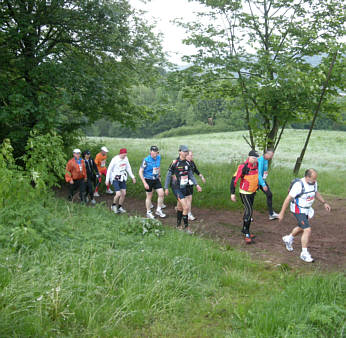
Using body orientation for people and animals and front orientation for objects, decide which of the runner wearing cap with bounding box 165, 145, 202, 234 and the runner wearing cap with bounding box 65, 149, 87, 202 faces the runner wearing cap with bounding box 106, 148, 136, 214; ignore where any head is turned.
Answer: the runner wearing cap with bounding box 65, 149, 87, 202

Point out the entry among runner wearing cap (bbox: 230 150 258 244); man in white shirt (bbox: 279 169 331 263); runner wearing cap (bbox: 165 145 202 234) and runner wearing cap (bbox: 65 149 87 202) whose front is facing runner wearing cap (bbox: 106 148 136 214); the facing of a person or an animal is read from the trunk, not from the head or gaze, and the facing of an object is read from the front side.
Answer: runner wearing cap (bbox: 65 149 87 202)

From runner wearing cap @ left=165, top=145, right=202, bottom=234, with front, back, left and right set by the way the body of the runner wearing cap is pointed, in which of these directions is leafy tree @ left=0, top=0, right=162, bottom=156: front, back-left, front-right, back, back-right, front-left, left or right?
back

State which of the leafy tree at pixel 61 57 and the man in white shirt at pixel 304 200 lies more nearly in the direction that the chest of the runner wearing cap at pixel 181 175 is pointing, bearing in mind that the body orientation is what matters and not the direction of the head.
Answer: the man in white shirt

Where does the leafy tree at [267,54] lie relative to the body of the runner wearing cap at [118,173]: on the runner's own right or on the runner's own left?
on the runner's own left

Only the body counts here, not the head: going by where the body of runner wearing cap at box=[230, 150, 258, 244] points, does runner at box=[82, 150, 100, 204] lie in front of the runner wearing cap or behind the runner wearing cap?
behind

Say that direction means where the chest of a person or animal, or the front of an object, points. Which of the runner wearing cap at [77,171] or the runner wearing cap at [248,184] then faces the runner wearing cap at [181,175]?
the runner wearing cap at [77,171]

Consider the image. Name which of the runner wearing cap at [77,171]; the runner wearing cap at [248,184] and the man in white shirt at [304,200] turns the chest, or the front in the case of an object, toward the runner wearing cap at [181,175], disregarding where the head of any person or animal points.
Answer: the runner wearing cap at [77,171]

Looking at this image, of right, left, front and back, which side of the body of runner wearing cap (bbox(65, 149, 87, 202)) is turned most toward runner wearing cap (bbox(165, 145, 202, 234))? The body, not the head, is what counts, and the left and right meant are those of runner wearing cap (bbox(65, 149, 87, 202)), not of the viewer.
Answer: front

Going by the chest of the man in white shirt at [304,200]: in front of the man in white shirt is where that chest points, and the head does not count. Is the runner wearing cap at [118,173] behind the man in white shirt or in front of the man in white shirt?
behind
